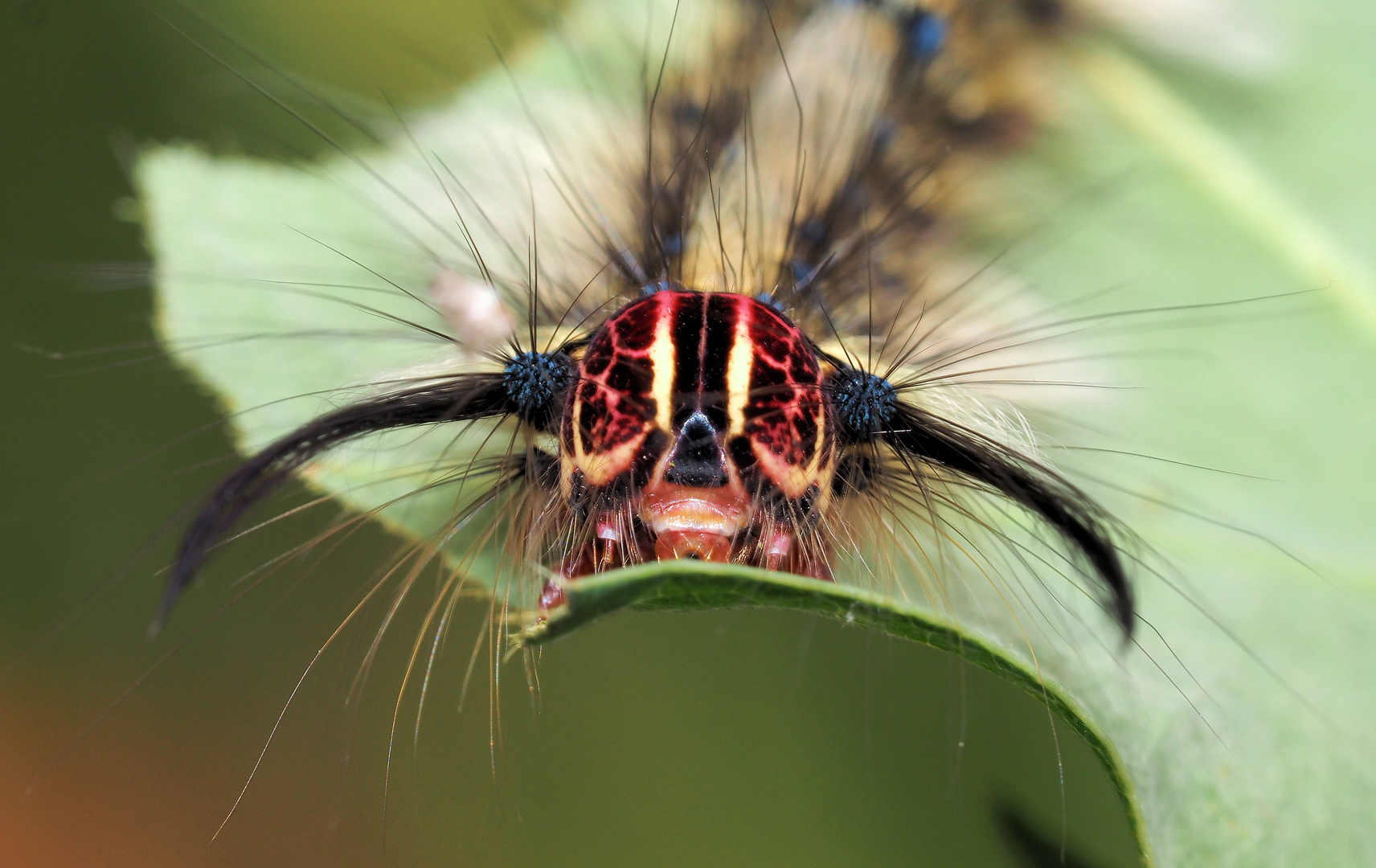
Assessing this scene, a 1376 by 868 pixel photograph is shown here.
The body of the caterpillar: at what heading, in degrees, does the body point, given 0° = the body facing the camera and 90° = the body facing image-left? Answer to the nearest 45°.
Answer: approximately 0°
